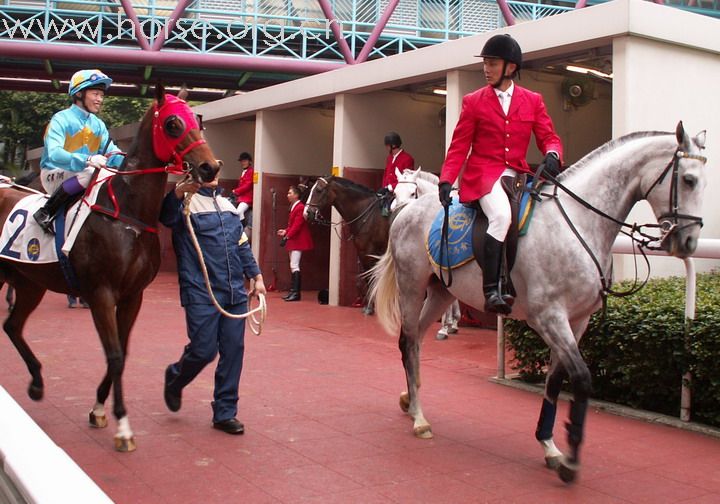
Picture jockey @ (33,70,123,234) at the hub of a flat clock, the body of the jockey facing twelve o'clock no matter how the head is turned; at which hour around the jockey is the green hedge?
The green hedge is roughly at 11 o'clock from the jockey.

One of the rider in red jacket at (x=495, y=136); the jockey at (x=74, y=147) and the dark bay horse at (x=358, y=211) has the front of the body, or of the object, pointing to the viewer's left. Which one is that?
the dark bay horse

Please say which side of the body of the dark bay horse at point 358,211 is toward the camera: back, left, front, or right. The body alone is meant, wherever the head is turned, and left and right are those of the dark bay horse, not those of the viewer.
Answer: left

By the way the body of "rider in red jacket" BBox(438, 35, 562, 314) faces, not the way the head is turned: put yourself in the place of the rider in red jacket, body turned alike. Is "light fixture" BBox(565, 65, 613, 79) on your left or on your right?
on your left

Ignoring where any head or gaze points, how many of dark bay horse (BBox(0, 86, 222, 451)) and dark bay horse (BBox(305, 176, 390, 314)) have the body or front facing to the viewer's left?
1

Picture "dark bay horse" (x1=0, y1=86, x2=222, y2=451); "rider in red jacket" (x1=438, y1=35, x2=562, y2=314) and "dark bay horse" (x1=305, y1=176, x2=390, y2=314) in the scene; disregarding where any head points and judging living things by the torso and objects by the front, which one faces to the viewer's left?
"dark bay horse" (x1=305, y1=176, x2=390, y2=314)

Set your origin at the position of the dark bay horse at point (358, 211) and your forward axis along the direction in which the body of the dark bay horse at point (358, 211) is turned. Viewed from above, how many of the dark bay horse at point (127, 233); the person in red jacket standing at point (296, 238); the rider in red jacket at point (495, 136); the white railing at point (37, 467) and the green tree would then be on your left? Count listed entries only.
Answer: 3

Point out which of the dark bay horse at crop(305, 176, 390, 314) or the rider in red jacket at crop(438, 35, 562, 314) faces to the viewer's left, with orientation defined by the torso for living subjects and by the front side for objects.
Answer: the dark bay horse

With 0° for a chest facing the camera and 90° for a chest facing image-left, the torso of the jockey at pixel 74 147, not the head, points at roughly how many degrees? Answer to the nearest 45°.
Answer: approximately 315°

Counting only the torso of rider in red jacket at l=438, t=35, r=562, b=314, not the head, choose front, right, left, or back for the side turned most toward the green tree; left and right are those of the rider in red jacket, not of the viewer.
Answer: back

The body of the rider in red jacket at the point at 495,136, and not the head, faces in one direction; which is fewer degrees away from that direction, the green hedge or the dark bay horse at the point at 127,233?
the green hedge
